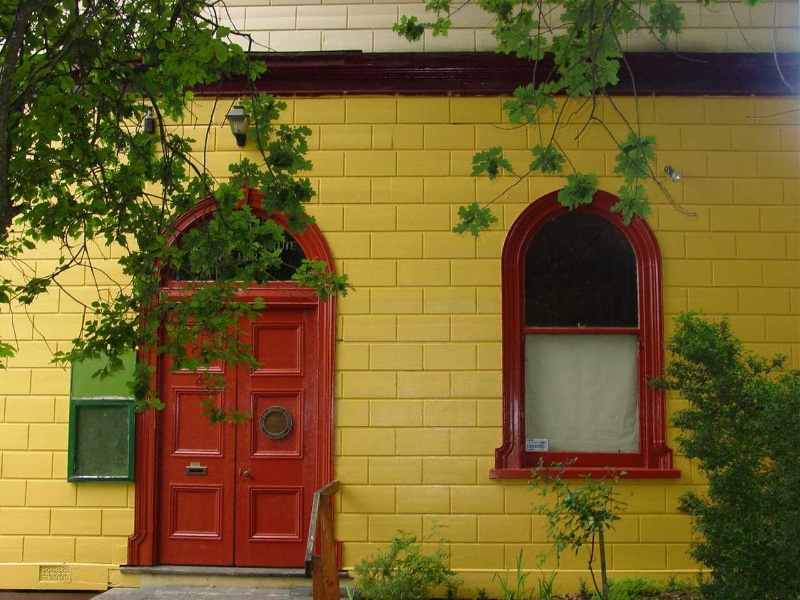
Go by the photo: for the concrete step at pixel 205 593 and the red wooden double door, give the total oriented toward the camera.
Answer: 2

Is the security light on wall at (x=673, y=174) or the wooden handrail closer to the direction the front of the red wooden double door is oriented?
the wooden handrail

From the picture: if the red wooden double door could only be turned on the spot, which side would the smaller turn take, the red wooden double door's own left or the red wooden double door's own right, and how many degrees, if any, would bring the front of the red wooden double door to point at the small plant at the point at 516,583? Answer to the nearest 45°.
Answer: approximately 90° to the red wooden double door's own left

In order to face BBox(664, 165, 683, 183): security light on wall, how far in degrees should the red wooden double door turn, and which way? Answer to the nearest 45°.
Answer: approximately 90° to its left

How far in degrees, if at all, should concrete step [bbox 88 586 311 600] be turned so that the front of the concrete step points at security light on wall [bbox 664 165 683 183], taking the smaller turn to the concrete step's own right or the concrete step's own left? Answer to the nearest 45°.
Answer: approximately 90° to the concrete step's own left

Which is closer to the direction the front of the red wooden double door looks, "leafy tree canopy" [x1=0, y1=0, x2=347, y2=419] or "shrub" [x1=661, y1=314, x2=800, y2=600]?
the leafy tree canopy

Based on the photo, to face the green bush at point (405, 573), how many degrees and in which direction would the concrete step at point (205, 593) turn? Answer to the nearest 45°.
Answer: approximately 90° to its left

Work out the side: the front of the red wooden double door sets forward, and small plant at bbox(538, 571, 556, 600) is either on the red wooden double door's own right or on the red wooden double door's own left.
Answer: on the red wooden double door's own left
